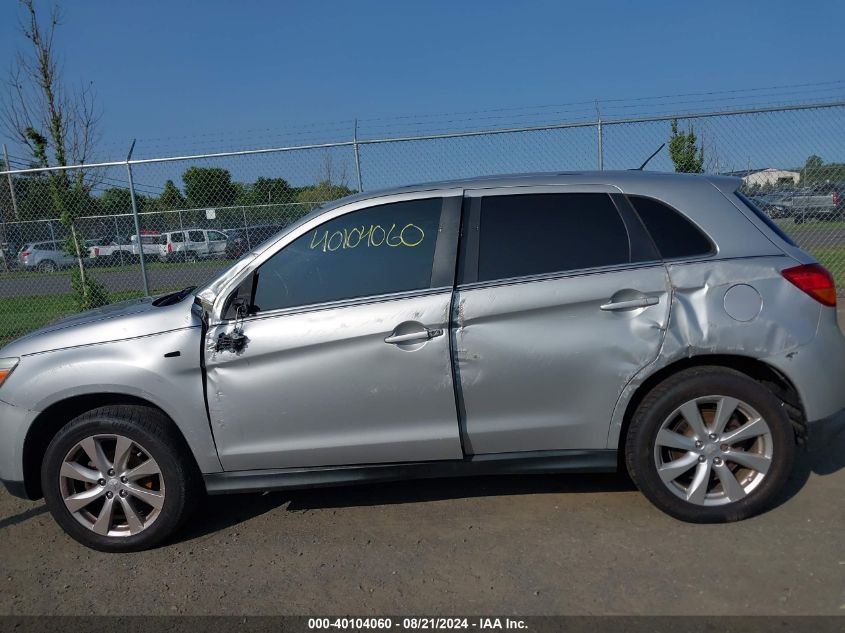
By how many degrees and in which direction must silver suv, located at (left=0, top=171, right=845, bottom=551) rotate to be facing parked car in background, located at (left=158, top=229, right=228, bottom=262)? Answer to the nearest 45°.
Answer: approximately 45° to its right

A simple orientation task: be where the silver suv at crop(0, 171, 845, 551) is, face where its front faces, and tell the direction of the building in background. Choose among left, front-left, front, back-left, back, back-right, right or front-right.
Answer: back-right

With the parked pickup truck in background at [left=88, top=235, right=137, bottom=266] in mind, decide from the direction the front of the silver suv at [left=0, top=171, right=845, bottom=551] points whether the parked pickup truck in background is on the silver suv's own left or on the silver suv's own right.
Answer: on the silver suv's own right

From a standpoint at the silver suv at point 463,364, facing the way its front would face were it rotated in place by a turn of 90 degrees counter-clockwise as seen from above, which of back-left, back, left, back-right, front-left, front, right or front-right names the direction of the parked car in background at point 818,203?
back-left

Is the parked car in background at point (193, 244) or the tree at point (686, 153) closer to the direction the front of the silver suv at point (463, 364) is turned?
the parked car in background

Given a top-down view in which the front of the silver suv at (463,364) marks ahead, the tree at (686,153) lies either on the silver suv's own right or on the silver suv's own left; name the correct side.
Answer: on the silver suv's own right

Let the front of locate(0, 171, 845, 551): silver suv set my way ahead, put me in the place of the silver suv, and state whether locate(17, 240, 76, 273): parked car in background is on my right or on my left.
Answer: on my right

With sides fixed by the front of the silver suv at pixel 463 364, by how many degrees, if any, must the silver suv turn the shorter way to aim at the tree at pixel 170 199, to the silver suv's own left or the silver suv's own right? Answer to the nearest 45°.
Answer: approximately 45° to the silver suv's own right

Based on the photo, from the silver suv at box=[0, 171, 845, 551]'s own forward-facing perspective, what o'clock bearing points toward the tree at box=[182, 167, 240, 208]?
The tree is roughly at 2 o'clock from the silver suv.

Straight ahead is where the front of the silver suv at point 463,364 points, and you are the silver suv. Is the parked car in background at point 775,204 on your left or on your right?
on your right

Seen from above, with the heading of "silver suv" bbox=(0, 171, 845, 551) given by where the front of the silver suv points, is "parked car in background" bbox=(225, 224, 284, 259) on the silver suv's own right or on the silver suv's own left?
on the silver suv's own right

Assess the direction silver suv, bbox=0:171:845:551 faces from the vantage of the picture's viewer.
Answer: facing to the left of the viewer
